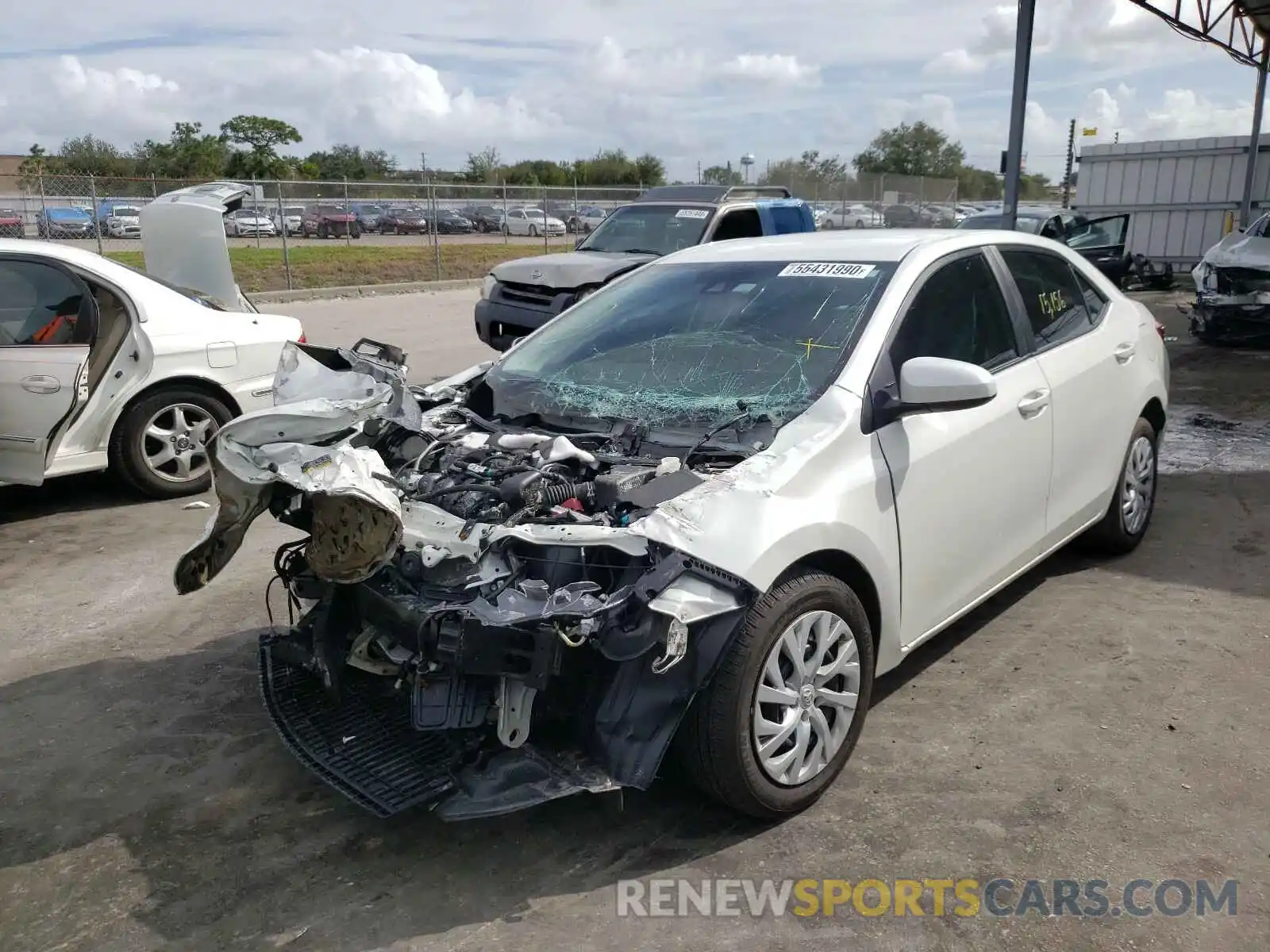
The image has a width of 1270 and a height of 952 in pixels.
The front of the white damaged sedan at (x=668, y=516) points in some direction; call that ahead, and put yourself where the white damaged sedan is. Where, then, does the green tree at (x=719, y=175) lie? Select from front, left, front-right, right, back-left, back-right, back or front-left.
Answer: back-right

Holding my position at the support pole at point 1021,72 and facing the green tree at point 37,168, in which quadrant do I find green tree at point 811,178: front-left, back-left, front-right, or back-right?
front-right

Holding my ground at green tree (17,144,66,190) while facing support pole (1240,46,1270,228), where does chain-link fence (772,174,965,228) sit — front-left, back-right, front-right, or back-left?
front-left

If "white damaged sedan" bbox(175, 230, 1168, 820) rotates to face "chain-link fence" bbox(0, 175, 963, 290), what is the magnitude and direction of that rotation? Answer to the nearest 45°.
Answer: approximately 135° to its right

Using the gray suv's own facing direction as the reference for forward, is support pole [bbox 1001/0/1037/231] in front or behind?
behind

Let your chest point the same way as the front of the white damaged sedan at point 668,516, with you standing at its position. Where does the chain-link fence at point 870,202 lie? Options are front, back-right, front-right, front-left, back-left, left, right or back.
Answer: back-right

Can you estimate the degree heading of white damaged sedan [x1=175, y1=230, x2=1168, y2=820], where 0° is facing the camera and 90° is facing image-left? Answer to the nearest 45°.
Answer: approximately 45°

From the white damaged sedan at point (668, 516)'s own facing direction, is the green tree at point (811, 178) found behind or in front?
behind

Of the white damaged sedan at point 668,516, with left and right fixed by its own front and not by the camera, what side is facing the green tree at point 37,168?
right
